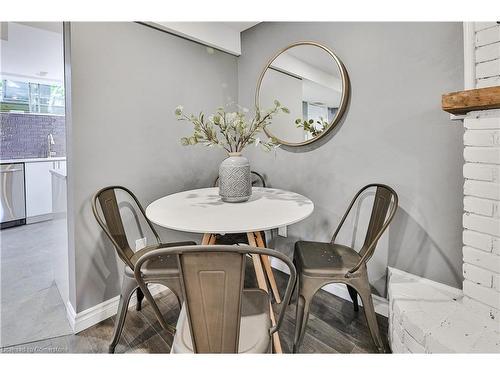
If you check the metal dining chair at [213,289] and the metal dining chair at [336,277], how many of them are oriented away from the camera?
1

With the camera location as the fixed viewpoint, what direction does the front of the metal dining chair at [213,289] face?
facing away from the viewer

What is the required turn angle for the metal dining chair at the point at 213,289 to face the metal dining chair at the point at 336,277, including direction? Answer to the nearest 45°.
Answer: approximately 45° to its right

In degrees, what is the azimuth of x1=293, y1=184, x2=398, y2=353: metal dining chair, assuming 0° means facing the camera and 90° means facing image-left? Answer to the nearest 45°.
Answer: approximately 90°

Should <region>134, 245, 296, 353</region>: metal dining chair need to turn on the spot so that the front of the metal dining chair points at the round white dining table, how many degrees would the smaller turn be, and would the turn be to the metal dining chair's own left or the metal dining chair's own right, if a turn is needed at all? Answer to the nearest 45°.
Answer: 0° — it already faces it
